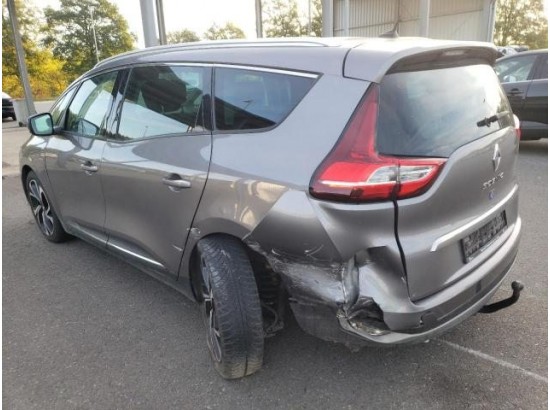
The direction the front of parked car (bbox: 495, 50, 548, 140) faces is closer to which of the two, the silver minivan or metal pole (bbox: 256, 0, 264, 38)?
the metal pole

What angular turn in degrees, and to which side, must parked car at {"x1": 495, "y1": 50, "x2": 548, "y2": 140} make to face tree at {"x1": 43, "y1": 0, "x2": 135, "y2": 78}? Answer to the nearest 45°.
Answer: approximately 45° to its right

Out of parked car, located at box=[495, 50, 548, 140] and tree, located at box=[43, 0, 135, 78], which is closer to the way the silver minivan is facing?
the tree

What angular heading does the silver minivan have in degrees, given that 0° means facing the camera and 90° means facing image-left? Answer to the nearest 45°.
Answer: approximately 135°

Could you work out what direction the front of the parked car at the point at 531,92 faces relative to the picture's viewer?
facing to the left of the viewer

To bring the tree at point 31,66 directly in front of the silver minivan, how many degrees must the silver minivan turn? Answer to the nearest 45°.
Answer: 0° — it already faces it

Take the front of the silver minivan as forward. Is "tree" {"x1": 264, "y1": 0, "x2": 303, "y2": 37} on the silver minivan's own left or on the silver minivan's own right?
on the silver minivan's own right

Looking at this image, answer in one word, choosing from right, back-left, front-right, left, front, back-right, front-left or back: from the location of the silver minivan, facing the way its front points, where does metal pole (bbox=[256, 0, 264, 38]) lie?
front-right

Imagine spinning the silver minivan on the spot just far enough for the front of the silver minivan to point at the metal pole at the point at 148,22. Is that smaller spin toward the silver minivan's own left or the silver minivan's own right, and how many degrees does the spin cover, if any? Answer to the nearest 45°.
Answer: approximately 45° to the silver minivan's own right
